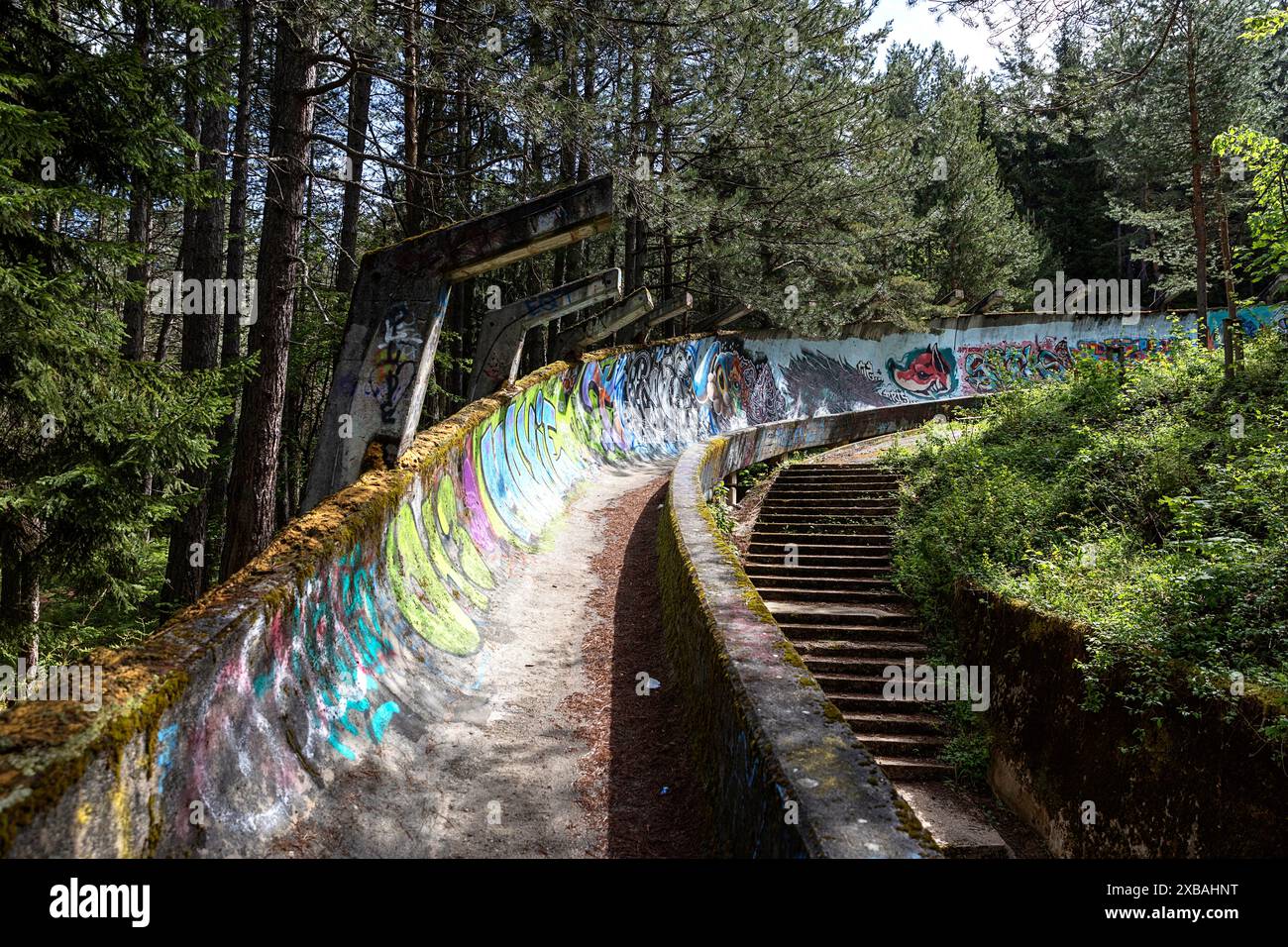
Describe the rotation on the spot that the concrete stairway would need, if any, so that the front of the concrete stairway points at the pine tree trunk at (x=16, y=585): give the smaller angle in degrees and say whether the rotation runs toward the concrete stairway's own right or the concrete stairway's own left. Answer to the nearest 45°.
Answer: approximately 45° to the concrete stairway's own right

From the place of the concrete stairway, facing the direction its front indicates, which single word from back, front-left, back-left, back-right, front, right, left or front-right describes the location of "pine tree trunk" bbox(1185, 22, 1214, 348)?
back-left

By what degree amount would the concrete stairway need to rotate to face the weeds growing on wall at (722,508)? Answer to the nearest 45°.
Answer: approximately 135° to its right

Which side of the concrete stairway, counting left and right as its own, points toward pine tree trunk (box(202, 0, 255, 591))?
right

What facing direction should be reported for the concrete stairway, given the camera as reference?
facing the viewer

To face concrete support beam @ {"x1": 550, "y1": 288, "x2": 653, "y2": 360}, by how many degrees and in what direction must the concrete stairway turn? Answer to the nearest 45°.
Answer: approximately 135° to its right

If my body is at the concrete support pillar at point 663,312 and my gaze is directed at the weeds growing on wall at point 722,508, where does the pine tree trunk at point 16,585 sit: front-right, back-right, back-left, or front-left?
front-right

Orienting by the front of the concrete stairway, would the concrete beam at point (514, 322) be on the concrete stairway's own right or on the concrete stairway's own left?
on the concrete stairway's own right
